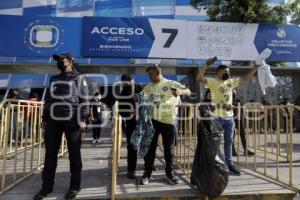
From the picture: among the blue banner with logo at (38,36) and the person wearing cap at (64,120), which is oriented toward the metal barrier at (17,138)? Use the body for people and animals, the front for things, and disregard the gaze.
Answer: the blue banner with logo

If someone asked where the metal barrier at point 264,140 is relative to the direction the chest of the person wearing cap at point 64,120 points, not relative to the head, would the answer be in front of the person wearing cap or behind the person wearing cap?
behind

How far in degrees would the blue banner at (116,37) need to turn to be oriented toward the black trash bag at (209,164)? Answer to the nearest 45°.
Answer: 0° — it already faces it

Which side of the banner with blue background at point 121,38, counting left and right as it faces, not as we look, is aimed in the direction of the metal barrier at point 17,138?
front

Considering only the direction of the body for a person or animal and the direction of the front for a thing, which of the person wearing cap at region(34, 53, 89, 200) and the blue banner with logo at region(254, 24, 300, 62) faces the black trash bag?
the blue banner with logo

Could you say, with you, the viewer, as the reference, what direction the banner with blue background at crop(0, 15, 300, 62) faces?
facing the viewer

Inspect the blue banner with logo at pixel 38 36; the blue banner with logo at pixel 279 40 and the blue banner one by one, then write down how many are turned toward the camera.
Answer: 3

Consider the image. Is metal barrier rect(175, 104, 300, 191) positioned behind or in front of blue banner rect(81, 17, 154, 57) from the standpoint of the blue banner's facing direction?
in front

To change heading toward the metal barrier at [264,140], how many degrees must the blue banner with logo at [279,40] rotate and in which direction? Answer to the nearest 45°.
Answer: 0° — it already faces it

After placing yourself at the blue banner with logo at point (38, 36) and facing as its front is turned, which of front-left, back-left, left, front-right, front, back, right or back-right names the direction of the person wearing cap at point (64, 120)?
front
